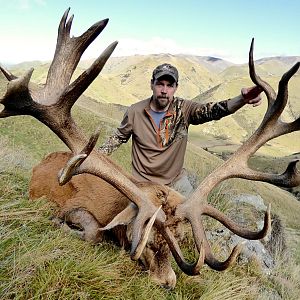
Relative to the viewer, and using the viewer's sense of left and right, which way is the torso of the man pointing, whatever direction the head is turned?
facing the viewer
